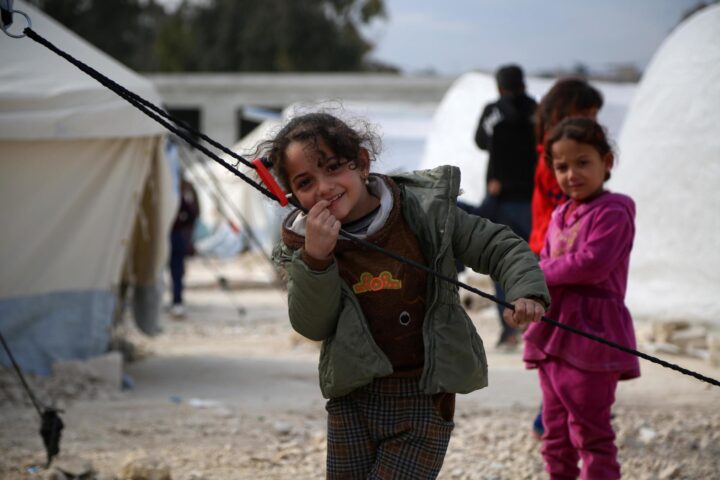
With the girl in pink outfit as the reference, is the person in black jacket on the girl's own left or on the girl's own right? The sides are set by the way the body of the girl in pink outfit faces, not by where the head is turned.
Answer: on the girl's own right

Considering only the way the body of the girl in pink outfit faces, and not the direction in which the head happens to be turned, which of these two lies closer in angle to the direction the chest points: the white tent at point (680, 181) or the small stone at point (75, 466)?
the small stone

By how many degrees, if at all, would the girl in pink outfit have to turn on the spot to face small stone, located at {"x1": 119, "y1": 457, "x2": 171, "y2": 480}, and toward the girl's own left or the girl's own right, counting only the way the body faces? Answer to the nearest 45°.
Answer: approximately 45° to the girl's own right

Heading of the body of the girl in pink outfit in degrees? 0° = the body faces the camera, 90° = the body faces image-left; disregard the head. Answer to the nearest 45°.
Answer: approximately 45°

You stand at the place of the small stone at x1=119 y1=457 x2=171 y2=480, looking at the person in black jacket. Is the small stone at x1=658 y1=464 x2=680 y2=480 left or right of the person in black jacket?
right

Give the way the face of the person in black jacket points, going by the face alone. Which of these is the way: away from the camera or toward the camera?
away from the camera

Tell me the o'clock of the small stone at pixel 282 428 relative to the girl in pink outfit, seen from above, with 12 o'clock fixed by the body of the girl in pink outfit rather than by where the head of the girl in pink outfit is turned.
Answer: The small stone is roughly at 3 o'clock from the girl in pink outfit.

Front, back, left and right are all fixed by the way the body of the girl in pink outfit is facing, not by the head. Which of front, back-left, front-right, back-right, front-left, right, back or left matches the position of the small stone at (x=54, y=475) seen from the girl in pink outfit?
front-right

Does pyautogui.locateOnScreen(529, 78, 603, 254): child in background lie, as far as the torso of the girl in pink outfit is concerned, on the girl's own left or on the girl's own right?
on the girl's own right

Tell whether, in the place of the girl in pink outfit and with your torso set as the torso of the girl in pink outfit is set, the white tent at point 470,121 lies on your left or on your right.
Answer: on your right

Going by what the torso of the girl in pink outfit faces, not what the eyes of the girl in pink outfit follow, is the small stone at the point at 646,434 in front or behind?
behind
